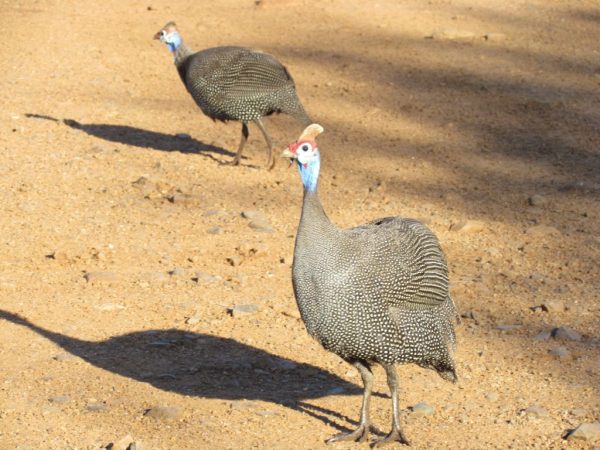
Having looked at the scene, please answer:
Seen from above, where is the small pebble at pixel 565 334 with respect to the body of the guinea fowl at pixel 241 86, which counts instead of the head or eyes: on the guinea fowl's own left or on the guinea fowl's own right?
on the guinea fowl's own left

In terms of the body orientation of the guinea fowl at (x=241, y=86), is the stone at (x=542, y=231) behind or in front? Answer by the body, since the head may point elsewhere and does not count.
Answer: behind

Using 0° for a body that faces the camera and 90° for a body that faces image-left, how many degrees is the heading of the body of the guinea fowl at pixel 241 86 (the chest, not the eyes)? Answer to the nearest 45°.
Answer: approximately 90°

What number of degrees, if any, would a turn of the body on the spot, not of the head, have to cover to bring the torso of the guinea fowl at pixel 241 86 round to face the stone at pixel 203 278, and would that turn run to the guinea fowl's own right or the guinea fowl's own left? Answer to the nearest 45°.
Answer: approximately 90° to the guinea fowl's own left

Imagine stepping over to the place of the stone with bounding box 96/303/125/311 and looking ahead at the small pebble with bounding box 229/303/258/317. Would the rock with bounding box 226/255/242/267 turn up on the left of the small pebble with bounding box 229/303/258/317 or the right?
left

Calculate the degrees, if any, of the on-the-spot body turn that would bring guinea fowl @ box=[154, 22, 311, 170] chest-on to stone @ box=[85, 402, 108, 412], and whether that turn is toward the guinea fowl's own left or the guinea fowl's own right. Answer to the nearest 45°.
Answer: approximately 90° to the guinea fowl's own left

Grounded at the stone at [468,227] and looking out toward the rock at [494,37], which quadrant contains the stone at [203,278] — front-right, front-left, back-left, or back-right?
back-left

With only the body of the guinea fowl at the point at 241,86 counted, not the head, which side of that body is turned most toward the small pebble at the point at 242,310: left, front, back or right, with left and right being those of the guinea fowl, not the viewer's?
left

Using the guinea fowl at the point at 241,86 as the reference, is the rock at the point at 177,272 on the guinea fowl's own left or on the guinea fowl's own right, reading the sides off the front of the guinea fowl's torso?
on the guinea fowl's own left

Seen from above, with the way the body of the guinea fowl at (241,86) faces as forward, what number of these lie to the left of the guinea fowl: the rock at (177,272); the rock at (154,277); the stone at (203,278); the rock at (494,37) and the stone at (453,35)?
3

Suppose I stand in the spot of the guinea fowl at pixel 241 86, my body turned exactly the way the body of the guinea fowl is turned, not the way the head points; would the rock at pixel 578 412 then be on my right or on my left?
on my left

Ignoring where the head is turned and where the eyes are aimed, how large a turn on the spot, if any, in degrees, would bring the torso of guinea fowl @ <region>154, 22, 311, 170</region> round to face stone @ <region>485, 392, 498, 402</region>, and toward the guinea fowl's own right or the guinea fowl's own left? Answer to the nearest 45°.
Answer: approximately 90° to the guinea fowl's own left

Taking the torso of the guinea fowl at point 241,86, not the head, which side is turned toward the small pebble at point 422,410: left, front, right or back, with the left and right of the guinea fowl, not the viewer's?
left

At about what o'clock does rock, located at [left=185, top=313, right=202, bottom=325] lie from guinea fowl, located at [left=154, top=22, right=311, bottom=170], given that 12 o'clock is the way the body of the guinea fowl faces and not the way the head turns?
The rock is roughly at 9 o'clock from the guinea fowl.

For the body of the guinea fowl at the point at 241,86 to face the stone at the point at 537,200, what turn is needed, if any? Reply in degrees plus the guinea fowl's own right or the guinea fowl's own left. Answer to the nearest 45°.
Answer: approximately 135° to the guinea fowl's own left

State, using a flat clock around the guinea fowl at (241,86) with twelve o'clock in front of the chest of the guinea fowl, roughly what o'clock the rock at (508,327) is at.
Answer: The rock is roughly at 8 o'clock from the guinea fowl.
